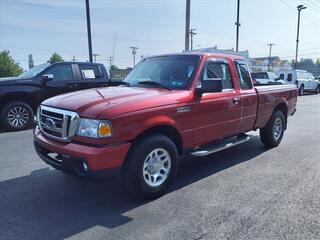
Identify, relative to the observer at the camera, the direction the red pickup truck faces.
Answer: facing the viewer and to the left of the viewer

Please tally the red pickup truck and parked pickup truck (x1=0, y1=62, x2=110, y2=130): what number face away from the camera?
0

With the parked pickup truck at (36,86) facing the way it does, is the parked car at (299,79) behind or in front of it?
behind

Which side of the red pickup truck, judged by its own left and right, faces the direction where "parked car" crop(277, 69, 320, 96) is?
back

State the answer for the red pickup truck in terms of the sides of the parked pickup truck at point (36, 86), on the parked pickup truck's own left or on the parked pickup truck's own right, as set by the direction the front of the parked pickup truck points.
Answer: on the parked pickup truck's own left

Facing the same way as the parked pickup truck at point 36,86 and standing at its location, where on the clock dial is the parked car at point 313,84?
the parked car at point 313,84 is roughly at 5 o'clock from the parked pickup truck at point 36,86.

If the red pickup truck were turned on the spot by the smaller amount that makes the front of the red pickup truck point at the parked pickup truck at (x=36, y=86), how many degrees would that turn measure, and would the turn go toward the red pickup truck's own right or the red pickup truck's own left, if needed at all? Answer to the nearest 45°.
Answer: approximately 90° to the red pickup truck's own right

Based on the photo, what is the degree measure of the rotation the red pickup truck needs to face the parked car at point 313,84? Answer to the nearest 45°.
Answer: approximately 180°

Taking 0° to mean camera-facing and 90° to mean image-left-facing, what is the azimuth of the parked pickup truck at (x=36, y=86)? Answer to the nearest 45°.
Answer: approximately 90°
